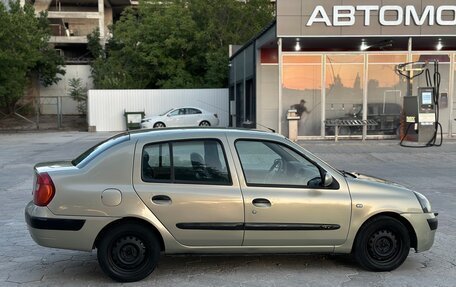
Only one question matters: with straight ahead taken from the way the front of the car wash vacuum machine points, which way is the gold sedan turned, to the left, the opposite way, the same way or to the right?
to the left

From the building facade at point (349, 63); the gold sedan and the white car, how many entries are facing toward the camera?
1

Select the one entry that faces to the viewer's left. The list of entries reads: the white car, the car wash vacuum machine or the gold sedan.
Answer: the white car

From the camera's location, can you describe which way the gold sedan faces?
facing to the right of the viewer

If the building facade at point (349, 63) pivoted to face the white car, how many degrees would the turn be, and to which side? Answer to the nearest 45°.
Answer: approximately 135° to its right

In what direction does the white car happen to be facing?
to the viewer's left

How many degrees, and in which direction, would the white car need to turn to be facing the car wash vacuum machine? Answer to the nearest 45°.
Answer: approximately 135° to its left

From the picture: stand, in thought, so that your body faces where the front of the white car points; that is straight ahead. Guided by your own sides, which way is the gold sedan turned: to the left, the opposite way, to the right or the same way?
the opposite way

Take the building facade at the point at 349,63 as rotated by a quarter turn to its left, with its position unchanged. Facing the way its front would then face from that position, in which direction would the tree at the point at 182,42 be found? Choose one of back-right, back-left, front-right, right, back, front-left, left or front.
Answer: back-left
